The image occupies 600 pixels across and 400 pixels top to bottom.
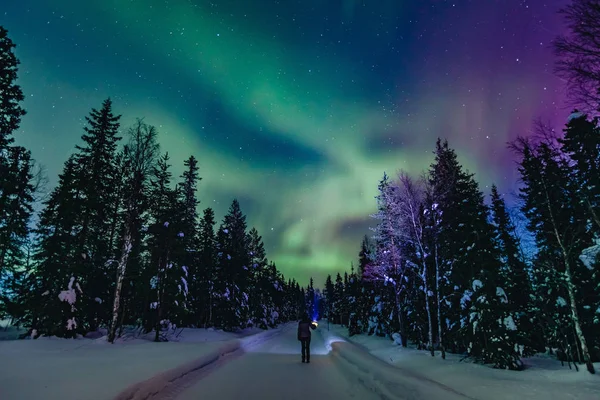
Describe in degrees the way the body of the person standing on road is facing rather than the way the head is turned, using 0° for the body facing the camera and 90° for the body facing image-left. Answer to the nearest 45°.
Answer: approximately 180°

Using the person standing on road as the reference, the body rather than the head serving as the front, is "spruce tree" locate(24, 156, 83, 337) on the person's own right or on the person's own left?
on the person's own left

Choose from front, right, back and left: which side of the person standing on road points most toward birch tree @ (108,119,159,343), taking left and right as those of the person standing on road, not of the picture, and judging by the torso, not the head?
left

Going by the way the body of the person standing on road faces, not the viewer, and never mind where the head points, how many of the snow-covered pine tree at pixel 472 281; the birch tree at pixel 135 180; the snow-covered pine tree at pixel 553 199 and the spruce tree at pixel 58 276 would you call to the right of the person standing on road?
2

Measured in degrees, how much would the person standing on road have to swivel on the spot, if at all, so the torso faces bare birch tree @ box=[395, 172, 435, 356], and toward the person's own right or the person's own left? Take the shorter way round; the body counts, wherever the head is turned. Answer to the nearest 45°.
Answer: approximately 45° to the person's own right

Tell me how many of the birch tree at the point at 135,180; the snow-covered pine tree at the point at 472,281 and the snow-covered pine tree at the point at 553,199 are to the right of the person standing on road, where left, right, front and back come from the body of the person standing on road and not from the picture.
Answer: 2

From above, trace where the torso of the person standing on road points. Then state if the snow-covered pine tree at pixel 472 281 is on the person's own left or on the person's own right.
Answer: on the person's own right

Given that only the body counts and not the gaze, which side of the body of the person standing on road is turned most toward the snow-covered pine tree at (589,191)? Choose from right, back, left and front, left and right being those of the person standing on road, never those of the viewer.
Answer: right

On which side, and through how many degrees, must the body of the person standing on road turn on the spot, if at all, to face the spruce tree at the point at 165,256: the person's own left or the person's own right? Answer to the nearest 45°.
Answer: approximately 45° to the person's own left

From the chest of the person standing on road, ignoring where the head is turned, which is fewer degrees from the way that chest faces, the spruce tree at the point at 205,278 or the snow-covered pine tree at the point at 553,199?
the spruce tree

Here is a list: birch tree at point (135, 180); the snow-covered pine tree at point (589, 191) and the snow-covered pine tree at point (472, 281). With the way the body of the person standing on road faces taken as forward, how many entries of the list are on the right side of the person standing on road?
2

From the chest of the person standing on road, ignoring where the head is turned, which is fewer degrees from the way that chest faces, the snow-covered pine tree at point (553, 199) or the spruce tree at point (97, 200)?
the spruce tree

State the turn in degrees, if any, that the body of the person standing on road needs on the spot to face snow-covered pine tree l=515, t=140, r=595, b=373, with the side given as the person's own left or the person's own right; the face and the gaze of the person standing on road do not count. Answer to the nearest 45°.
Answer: approximately 90° to the person's own right
